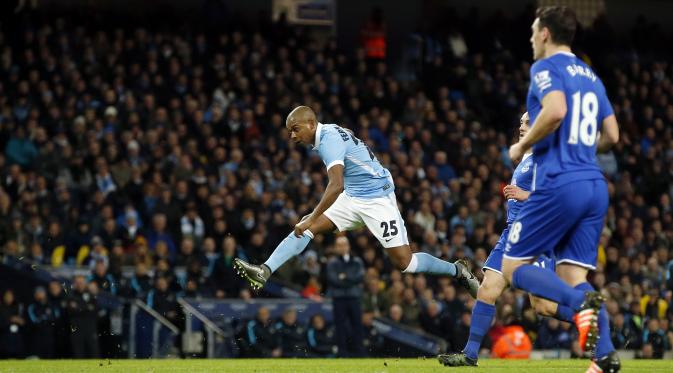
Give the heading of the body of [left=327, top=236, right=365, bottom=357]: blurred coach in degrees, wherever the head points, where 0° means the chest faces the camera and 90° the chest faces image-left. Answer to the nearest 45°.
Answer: approximately 0°

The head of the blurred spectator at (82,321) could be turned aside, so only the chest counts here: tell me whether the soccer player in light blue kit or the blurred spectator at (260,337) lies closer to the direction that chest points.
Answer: the soccer player in light blue kit

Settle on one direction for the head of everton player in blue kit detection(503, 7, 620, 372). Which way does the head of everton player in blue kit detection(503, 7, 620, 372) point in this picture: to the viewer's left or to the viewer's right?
to the viewer's left

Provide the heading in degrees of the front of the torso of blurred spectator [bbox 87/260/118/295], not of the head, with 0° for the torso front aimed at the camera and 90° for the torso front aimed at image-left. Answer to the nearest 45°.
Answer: approximately 0°

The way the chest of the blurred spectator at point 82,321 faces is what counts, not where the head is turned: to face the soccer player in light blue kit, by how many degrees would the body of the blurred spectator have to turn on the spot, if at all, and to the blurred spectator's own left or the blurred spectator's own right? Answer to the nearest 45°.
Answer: approximately 45° to the blurred spectator's own left

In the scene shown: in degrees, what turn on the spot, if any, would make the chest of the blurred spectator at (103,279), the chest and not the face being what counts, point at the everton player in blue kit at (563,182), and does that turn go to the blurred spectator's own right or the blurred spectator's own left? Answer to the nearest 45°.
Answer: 0° — they already face them

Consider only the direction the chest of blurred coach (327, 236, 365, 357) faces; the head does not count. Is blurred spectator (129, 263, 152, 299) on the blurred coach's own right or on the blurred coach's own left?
on the blurred coach's own right
